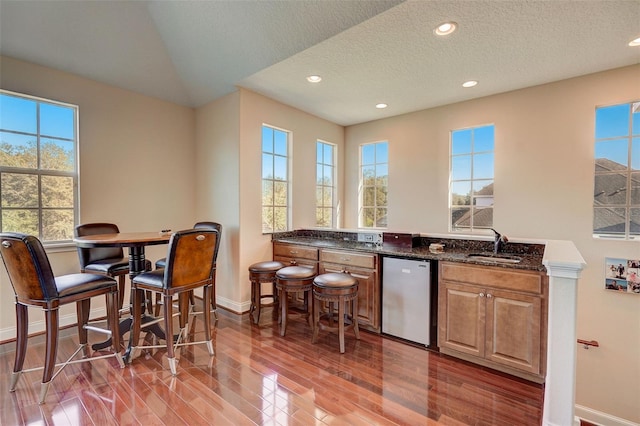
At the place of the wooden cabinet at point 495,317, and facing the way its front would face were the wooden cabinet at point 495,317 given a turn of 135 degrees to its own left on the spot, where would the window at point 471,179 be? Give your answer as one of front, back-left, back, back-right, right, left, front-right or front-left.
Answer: left

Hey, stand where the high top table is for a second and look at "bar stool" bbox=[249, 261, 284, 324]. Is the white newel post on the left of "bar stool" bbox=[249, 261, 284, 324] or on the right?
right

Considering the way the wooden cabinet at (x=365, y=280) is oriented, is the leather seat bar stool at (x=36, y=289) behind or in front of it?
in front

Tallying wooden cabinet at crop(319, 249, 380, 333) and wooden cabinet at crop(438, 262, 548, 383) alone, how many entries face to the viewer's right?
0

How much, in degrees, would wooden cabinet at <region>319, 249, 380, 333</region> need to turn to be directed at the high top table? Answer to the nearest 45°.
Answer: approximately 45° to its right

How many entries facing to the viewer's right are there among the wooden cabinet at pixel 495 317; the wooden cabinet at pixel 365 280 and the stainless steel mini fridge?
0

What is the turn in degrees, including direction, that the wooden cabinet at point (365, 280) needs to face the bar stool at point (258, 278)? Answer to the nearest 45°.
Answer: approximately 45° to its right

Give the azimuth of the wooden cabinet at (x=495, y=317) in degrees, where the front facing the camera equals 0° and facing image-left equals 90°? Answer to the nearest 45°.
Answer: approximately 45°

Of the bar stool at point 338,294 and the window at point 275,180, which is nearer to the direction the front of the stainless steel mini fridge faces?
the bar stool

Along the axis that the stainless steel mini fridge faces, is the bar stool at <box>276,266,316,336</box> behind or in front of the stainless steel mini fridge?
in front

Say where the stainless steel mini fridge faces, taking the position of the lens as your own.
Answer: facing the viewer and to the left of the viewer

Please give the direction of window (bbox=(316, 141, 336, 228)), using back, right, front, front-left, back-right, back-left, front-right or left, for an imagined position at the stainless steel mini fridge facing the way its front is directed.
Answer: right

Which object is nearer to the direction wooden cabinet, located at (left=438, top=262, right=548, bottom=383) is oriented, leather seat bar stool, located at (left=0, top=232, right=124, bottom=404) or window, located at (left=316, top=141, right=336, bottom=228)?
the leather seat bar stool

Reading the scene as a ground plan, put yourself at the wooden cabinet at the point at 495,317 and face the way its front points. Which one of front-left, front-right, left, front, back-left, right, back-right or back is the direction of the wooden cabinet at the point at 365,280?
front-right

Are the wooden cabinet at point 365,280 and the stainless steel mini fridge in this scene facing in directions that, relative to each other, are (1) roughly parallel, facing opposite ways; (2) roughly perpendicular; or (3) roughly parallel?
roughly parallel
